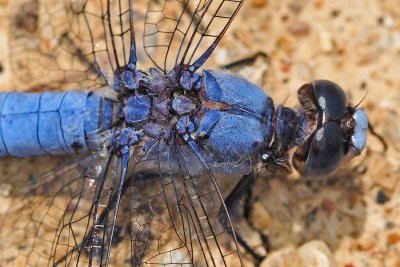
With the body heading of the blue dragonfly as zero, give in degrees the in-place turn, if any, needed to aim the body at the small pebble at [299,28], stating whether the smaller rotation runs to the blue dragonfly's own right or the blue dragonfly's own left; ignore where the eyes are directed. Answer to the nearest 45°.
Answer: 0° — it already faces it

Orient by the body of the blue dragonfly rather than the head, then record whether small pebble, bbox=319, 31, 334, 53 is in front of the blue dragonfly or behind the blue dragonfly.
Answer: in front

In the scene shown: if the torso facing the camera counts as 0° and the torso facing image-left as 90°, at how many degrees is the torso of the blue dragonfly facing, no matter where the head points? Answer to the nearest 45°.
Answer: approximately 270°
